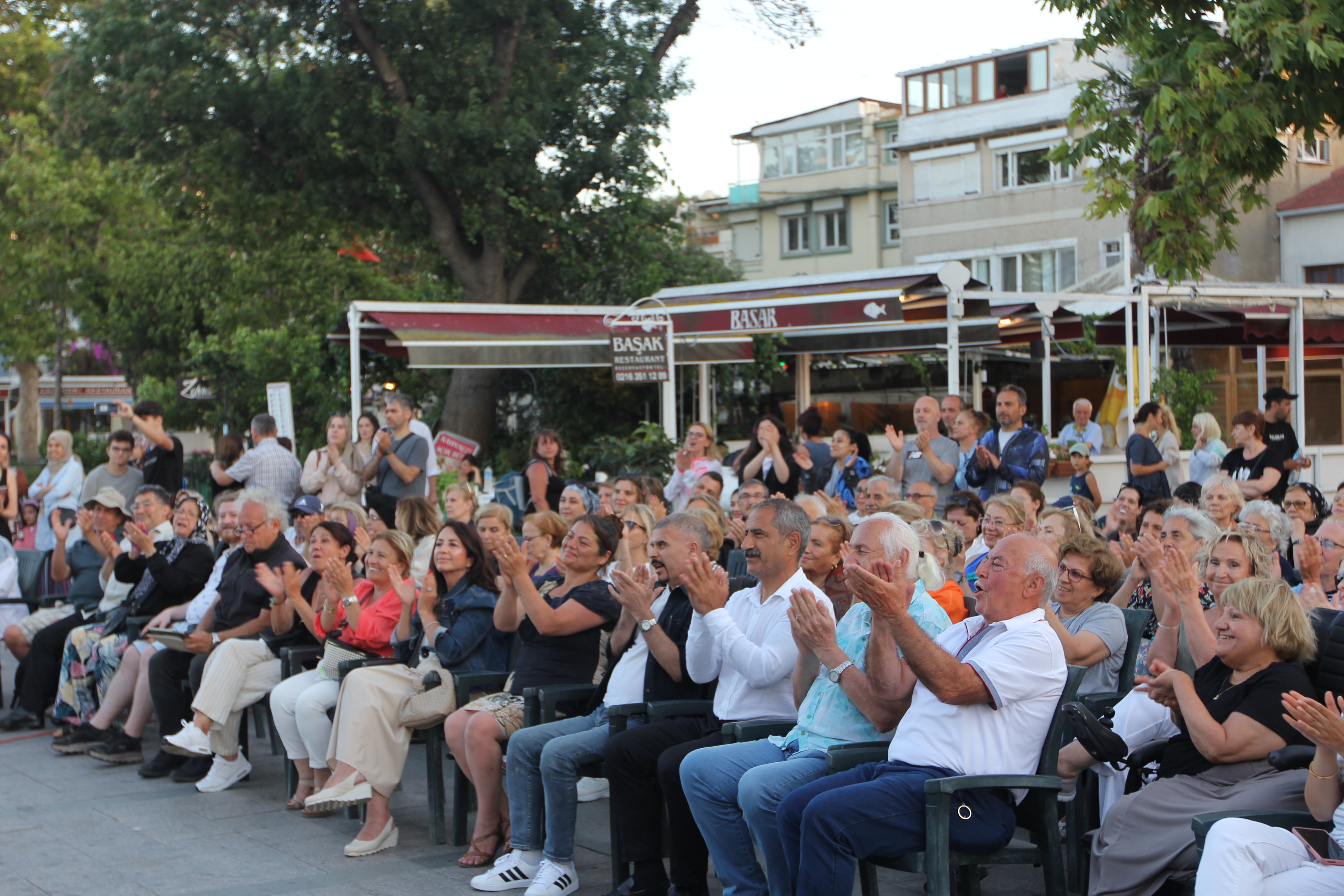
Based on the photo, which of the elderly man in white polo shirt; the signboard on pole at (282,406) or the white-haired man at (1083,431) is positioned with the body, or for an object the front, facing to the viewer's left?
the elderly man in white polo shirt

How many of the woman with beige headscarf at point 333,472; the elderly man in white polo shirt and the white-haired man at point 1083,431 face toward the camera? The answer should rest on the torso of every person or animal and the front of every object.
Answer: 2

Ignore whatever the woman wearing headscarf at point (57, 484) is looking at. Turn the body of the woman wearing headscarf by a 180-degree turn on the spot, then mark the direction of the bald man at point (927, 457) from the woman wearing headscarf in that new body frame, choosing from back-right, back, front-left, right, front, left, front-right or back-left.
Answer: right

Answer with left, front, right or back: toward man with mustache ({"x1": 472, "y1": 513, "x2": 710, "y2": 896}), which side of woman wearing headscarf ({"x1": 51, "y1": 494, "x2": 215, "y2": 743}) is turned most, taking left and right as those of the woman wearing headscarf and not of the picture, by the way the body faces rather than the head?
left

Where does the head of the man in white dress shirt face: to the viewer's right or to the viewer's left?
to the viewer's left

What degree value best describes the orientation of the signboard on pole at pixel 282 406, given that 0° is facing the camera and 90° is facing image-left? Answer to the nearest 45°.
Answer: approximately 0°

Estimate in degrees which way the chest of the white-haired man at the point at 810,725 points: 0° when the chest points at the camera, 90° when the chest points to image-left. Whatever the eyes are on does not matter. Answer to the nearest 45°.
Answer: approximately 45°

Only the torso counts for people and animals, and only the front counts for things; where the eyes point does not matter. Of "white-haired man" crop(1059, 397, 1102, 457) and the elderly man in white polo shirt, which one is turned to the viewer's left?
the elderly man in white polo shirt

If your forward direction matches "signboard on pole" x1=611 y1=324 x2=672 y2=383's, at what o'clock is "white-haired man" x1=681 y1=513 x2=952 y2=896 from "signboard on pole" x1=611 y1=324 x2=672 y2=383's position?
The white-haired man is roughly at 12 o'clock from the signboard on pole.

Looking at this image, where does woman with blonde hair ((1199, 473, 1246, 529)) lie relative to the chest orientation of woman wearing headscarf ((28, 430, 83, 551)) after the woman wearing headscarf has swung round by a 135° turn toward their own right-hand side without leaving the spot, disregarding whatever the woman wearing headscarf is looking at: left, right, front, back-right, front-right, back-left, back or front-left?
back-right

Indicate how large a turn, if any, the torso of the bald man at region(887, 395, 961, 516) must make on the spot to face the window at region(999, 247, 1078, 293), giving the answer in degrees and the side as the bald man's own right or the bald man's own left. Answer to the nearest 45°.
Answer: approximately 135° to the bald man's own right

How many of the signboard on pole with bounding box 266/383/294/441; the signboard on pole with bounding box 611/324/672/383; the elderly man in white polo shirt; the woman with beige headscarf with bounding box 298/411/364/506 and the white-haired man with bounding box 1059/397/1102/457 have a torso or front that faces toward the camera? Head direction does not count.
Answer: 4

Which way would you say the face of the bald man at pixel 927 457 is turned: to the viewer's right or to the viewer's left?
to the viewer's left
